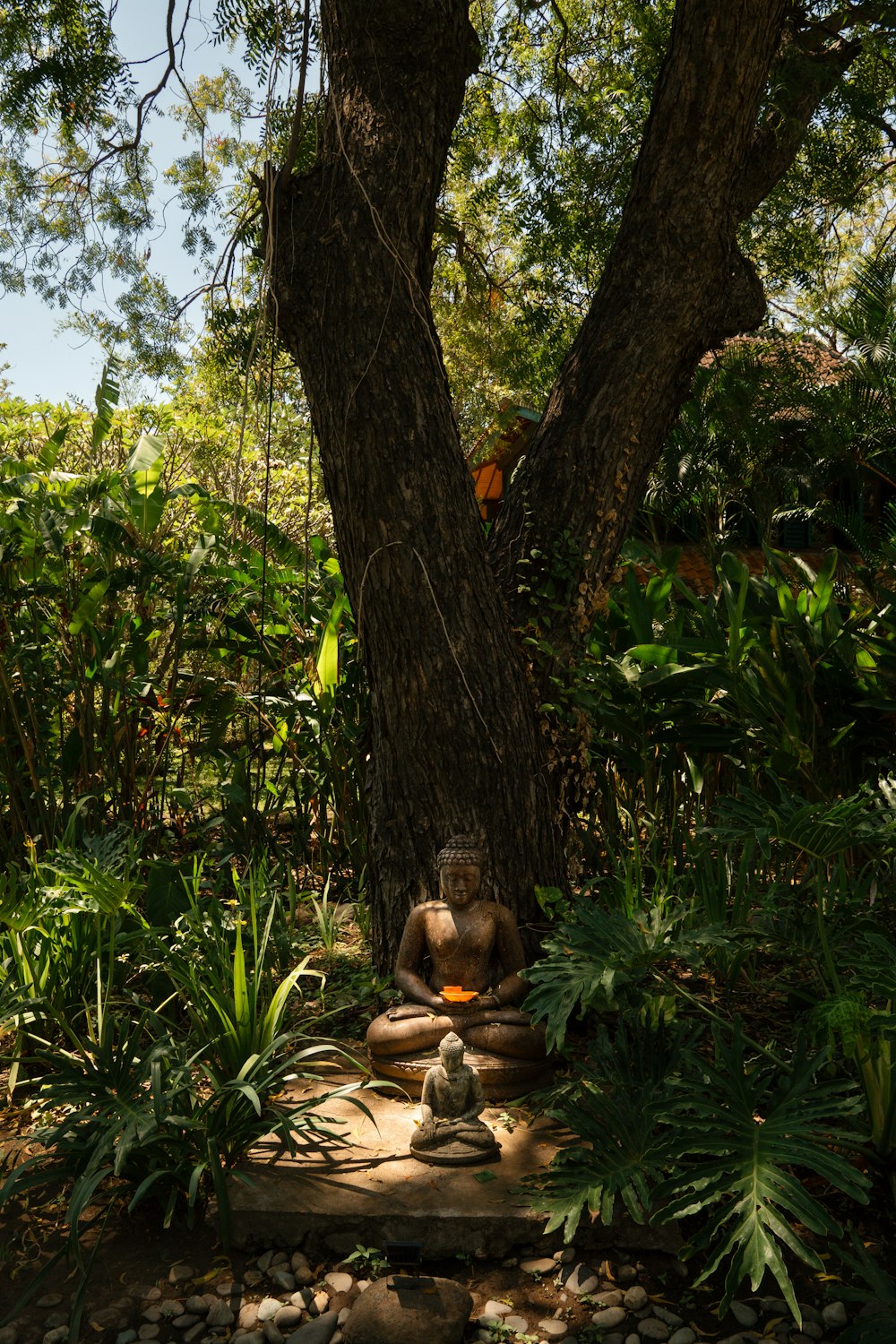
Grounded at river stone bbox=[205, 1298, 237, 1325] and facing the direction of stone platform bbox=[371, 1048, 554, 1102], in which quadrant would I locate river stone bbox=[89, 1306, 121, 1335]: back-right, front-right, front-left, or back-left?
back-left

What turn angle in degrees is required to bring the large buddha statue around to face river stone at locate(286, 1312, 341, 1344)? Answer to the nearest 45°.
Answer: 0° — it already faces it

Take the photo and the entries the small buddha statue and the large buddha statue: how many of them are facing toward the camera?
2

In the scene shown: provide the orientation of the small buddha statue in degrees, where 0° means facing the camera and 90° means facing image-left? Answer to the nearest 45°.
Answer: approximately 0°
